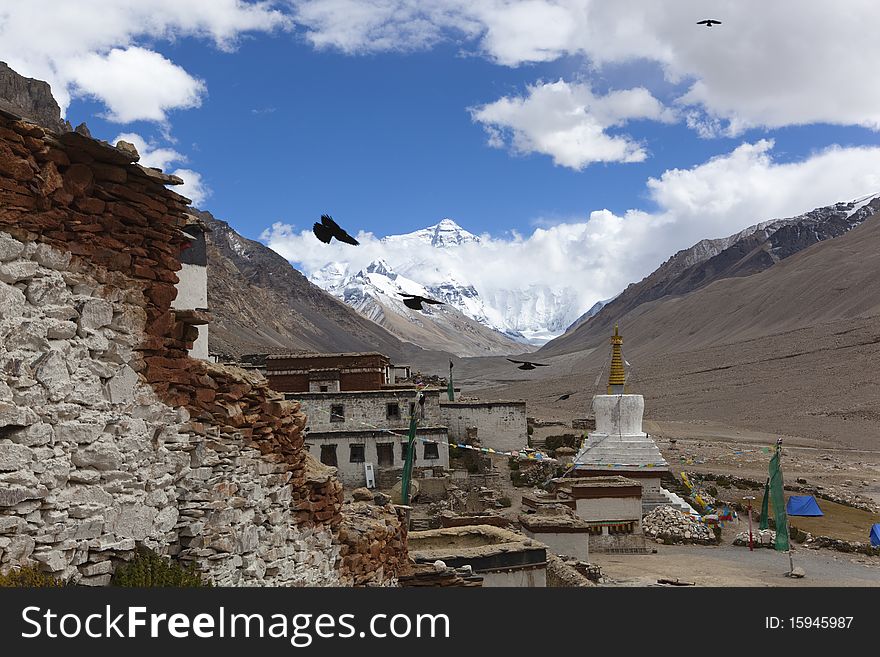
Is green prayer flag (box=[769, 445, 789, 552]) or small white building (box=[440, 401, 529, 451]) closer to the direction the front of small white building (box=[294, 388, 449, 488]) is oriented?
the green prayer flag

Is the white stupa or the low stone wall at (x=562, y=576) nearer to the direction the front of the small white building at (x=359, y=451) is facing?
the low stone wall

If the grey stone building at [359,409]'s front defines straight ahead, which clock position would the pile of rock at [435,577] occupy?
The pile of rock is roughly at 12 o'clock from the grey stone building.

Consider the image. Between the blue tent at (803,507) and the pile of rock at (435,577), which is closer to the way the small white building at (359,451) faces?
the pile of rock

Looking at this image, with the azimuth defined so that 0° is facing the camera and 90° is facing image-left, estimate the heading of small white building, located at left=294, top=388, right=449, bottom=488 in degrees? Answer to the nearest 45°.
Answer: approximately 0°

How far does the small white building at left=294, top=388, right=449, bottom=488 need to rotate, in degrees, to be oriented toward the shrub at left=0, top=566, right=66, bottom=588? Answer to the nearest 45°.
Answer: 0° — it already faces it
